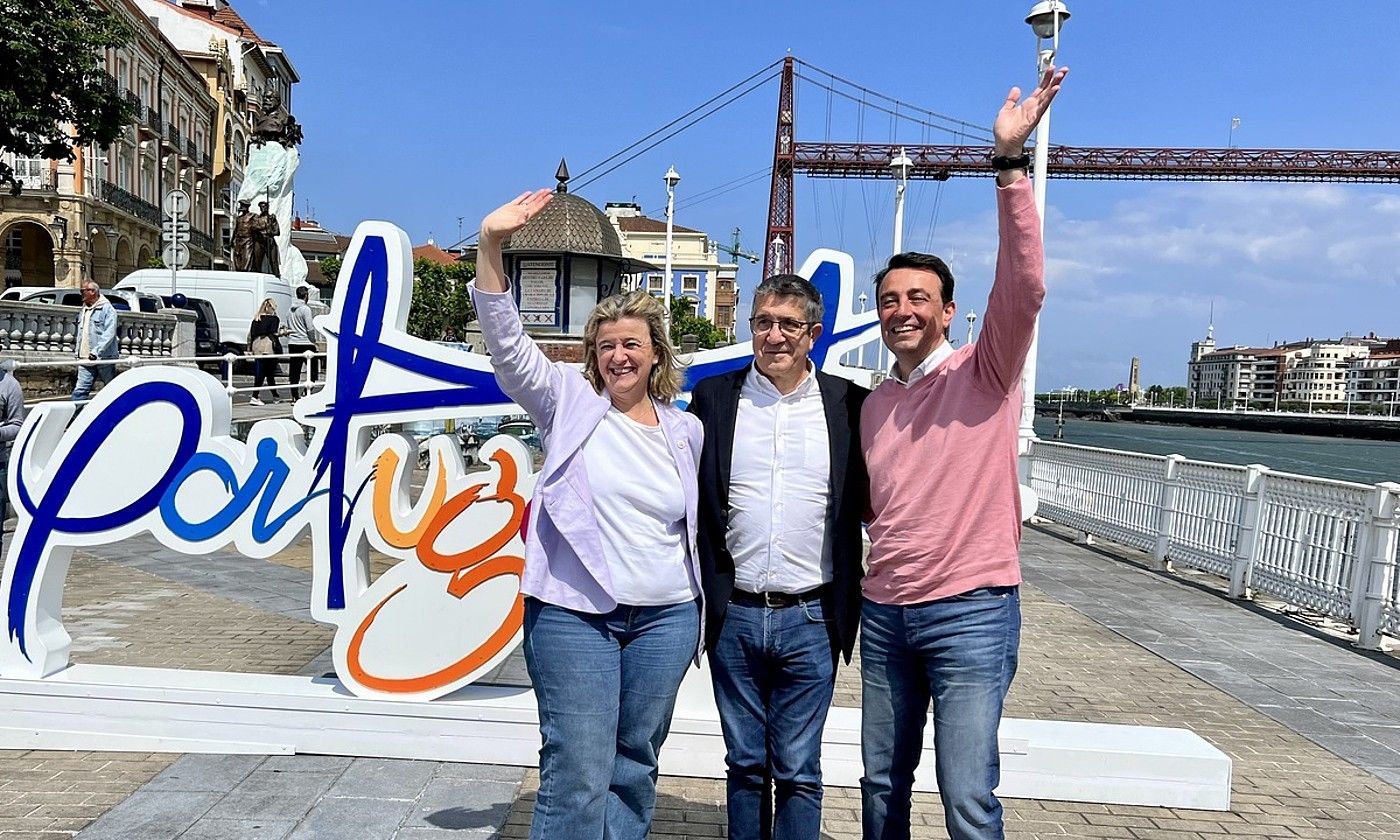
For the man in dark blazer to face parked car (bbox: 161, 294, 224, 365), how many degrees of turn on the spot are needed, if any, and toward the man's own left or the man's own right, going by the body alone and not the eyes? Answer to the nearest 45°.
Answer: approximately 135° to the man's own right

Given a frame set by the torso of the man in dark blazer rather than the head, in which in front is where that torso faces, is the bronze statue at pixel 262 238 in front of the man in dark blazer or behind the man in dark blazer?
behind

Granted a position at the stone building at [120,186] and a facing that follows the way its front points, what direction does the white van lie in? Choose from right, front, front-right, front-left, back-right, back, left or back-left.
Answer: front-right

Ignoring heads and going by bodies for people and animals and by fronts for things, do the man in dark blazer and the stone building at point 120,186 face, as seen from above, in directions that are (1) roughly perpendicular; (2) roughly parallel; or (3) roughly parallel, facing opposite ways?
roughly perpendicular

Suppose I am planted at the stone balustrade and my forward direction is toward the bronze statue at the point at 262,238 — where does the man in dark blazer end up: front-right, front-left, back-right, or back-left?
back-right

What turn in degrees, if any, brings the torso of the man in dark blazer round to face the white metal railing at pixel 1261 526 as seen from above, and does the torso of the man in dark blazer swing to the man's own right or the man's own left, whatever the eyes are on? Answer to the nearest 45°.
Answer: approximately 135° to the man's own left

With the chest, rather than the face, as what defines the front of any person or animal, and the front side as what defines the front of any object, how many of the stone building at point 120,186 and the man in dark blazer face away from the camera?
0

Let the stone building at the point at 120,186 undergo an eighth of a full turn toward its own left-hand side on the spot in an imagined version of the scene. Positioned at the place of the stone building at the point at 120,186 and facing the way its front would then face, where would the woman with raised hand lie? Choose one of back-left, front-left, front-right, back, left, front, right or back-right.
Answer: right

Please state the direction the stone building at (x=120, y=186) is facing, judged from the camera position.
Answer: facing the viewer and to the right of the viewer

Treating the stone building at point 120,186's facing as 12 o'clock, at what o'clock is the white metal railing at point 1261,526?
The white metal railing is roughly at 1 o'clock from the stone building.

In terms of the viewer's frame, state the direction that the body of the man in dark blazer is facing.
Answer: toward the camera

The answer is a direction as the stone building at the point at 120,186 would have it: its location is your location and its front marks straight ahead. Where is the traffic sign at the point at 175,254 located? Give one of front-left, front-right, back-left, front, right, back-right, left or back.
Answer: front-right
